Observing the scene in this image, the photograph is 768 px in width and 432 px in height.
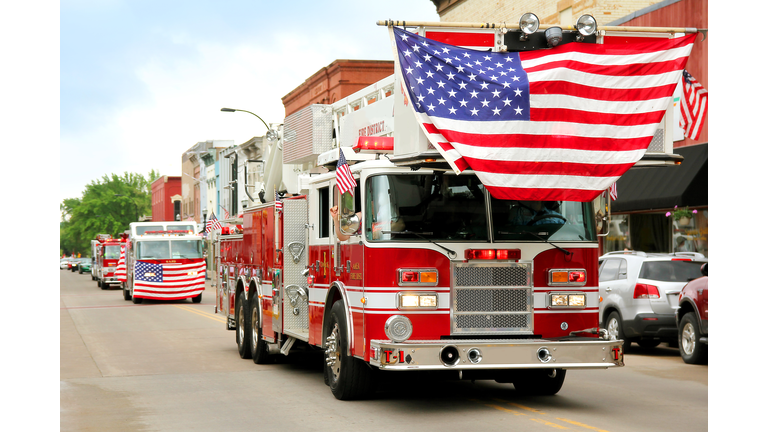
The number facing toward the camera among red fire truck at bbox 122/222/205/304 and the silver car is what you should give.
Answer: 1

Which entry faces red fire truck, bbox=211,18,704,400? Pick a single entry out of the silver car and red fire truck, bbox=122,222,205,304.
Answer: red fire truck, bbox=122,222,205,304

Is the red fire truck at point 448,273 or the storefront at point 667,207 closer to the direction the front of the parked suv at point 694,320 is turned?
the storefront

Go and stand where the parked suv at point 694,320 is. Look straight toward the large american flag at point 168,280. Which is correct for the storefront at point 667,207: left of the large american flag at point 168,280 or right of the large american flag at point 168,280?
right

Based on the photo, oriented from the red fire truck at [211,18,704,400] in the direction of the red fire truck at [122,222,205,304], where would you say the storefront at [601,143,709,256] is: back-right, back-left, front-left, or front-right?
front-right

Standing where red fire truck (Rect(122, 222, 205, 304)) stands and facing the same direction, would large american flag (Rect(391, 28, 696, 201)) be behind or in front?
in front

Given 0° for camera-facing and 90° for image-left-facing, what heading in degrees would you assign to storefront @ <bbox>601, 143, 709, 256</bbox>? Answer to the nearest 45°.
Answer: approximately 45°

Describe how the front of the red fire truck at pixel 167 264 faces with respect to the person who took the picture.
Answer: facing the viewer

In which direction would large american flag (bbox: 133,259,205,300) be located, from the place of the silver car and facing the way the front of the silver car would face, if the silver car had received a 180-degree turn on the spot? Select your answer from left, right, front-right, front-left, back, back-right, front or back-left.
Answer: back

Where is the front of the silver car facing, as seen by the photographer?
facing away from the viewer and to the left of the viewer

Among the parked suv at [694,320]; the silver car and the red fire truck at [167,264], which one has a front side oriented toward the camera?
the red fire truck

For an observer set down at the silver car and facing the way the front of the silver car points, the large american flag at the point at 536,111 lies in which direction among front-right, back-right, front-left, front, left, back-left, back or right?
back-left

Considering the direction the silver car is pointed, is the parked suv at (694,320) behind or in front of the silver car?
behind

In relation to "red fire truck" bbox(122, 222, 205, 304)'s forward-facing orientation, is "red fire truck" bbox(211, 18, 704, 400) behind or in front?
in front

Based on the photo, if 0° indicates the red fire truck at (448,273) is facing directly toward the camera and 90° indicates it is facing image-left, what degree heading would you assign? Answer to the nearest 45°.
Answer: approximately 315°
